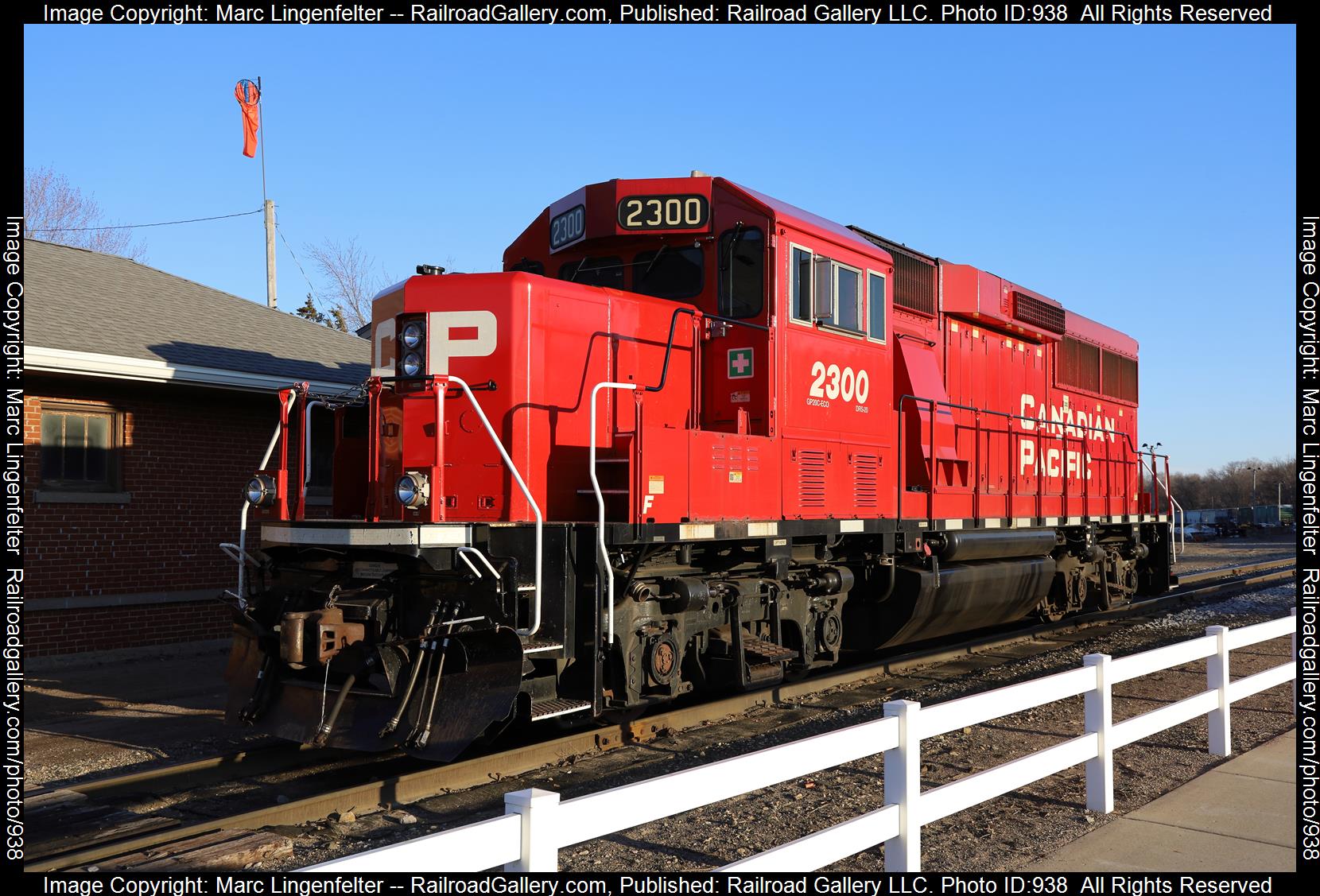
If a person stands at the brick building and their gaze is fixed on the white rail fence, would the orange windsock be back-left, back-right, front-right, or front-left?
back-left

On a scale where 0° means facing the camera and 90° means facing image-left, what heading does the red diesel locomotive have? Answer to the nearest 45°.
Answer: approximately 45°

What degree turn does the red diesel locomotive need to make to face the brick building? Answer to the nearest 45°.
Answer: approximately 90° to its right

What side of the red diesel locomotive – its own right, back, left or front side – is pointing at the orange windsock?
right
